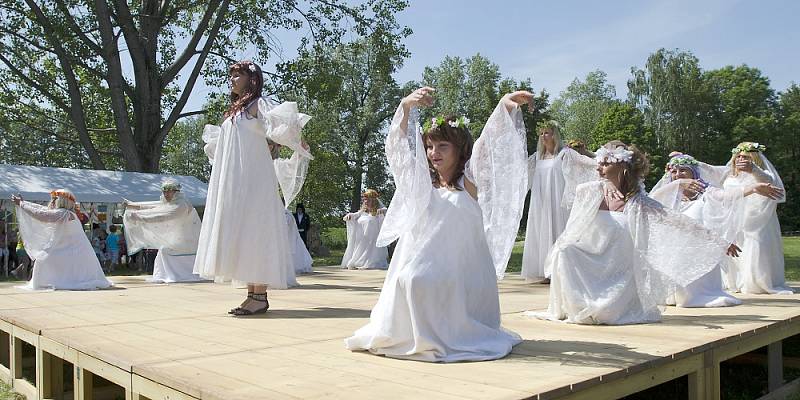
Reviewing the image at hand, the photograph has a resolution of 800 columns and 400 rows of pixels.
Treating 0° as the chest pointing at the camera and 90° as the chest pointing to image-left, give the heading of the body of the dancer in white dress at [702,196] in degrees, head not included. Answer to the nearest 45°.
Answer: approximately 45°

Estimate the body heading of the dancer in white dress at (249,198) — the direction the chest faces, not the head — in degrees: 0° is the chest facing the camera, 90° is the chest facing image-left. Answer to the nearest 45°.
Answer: approximately 45°

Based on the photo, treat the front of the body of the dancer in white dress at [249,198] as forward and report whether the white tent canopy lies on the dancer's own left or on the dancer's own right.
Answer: on the dancer's own right

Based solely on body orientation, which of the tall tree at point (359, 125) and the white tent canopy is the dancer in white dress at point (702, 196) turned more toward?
the white tent canopy

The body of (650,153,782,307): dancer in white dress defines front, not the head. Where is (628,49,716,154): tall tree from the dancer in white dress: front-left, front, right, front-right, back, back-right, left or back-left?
back-right
